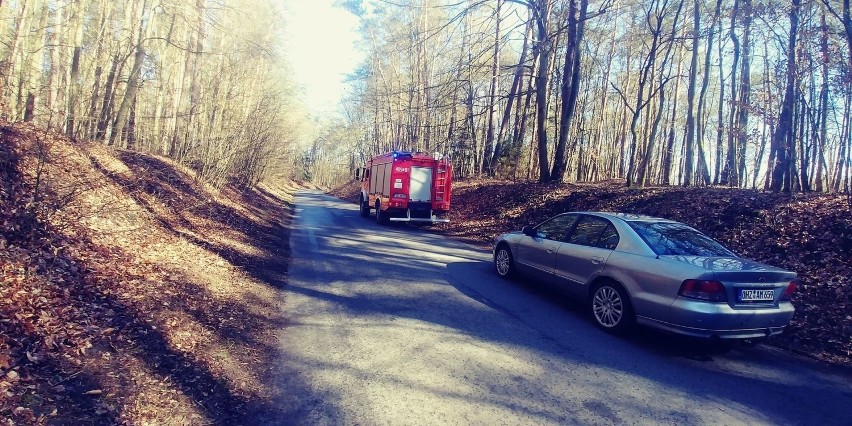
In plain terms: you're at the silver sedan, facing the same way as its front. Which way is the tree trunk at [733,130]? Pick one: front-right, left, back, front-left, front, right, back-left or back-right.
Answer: front-right

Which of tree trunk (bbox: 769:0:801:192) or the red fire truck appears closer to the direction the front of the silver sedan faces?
the red fire truck

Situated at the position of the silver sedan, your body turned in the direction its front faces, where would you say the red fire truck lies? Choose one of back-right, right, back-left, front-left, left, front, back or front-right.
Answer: front

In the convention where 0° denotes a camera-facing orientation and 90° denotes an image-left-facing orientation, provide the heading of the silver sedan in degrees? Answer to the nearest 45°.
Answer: approximately 135°

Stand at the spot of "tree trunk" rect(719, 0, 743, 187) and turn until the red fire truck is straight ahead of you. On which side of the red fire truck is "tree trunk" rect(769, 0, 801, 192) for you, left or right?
left

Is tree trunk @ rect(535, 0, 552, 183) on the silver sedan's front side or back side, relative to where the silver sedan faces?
on the front side

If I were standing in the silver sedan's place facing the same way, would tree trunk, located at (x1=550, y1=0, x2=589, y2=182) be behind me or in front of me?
in front

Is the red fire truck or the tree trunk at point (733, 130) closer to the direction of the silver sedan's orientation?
the red fire truck

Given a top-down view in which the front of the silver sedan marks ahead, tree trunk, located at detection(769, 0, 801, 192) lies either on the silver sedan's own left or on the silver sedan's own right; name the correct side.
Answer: on the silver sedan's own right
